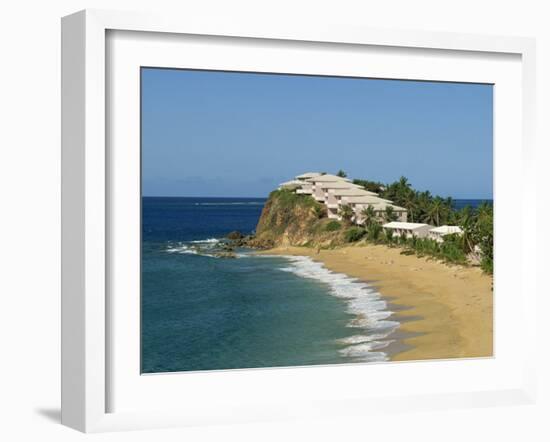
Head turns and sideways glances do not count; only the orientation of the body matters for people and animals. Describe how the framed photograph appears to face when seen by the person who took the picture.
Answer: facing the viewer and to the right of the viewer
